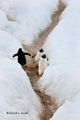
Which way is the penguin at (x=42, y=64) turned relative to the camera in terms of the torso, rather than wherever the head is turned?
toward the camera
